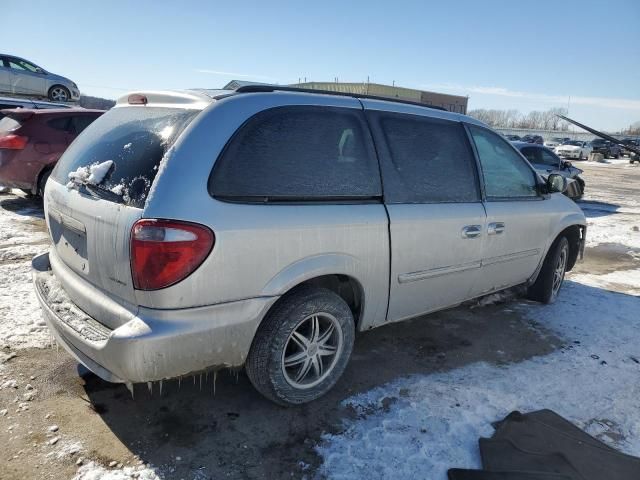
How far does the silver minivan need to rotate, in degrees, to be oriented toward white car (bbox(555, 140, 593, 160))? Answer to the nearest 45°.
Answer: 0° — it already faces it

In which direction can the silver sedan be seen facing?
to the viewer's right

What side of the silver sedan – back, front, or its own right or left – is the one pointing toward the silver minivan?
right

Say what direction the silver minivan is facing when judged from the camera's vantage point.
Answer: facing away from the viewer and to the right of the viewer

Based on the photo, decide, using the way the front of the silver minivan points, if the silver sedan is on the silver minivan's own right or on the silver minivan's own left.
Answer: on the silver minivan's own left

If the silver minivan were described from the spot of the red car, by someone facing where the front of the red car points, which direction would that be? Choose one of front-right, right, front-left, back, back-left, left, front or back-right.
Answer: back-right

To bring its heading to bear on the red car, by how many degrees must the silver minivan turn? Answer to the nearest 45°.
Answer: approximately 90° to its left

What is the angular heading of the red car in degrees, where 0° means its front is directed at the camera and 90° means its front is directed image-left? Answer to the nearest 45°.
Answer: approximately 225°
